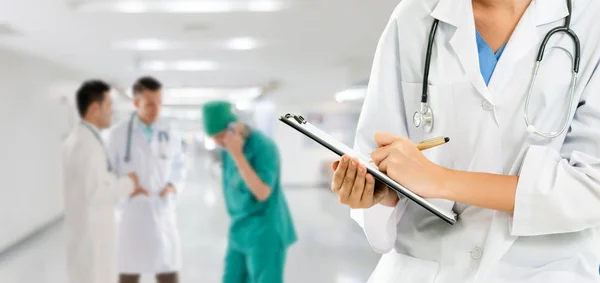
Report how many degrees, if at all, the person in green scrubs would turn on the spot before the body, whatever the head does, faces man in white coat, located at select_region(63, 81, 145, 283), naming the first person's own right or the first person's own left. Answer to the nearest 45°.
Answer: approximately 45° to the first person's own right

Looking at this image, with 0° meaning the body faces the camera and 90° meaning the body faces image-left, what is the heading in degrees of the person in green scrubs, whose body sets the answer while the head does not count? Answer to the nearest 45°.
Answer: approximately 45°

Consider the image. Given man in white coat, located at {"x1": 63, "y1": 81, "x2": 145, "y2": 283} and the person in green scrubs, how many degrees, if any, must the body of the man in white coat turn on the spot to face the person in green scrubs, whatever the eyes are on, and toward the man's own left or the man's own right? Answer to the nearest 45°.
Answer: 0° — they already face them

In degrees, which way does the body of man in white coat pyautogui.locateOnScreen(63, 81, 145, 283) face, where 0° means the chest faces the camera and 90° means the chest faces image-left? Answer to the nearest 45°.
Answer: approximately 270°

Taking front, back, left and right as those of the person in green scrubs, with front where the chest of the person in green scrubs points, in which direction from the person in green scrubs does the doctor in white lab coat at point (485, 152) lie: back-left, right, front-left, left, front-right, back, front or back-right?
front-left

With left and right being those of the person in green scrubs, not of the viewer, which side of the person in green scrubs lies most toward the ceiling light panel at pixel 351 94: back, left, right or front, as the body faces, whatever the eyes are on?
back

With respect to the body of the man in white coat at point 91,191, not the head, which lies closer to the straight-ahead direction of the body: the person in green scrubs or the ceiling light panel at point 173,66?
the person in green scrubs

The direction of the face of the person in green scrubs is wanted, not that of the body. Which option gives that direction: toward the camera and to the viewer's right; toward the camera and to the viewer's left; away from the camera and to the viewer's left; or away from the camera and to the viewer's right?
toward the camera and to the viewer's left

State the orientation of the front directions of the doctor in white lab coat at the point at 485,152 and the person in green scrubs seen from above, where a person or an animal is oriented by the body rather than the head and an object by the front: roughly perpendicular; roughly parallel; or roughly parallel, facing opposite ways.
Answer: roughly parallel

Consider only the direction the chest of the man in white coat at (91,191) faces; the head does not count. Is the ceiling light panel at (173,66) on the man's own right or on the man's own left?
on the man's own left

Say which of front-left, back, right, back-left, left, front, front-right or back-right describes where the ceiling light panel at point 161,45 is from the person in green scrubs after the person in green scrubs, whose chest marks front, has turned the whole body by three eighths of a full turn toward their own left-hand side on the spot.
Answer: back-left

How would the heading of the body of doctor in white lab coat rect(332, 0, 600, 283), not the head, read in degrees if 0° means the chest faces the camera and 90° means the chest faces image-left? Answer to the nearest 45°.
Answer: approximately 0°
